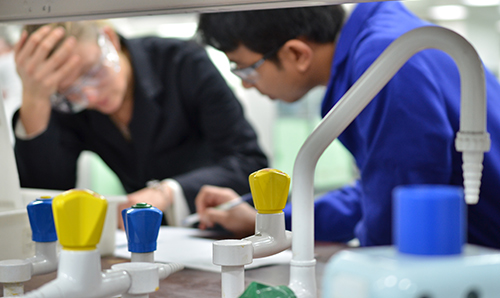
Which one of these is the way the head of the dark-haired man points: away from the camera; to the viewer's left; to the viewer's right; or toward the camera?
to the viewer's left

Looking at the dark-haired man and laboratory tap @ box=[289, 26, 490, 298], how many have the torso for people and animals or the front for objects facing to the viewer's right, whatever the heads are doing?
1

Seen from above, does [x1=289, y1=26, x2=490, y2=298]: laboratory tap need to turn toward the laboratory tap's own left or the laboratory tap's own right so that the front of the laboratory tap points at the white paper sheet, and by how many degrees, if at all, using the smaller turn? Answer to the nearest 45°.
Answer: approximately 135° to the laboratory tap's own left

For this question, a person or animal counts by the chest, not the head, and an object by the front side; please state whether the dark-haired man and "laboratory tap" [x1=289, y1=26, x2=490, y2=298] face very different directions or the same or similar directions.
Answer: very different directions

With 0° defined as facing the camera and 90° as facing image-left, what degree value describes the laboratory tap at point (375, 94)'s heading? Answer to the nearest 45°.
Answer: approximately 270°

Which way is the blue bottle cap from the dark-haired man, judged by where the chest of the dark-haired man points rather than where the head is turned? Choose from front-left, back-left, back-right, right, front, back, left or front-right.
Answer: left

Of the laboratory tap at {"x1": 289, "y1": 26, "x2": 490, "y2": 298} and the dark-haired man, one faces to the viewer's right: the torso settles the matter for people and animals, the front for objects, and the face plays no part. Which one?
the laboratory tap

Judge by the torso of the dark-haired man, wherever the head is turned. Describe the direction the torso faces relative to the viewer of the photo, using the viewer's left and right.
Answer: facing to the left of the viewer
